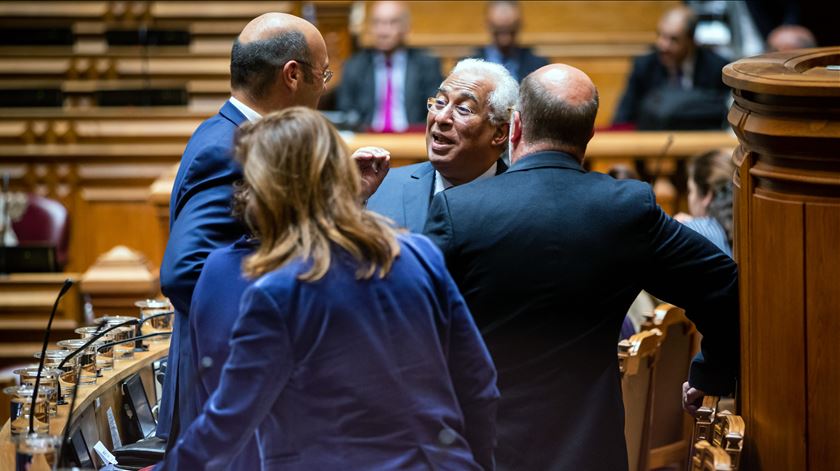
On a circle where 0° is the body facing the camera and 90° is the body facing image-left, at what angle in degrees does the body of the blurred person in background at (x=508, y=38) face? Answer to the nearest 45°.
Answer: approximately 0°

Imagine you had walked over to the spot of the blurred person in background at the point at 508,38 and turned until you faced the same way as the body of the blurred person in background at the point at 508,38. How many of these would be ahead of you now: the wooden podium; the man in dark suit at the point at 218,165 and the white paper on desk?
3

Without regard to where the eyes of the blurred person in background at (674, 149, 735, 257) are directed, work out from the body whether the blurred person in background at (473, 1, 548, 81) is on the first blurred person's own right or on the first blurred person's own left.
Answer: on the first blurred person's own right

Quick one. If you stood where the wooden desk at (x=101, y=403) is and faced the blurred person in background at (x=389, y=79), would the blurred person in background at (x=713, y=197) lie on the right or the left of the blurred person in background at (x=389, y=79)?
right

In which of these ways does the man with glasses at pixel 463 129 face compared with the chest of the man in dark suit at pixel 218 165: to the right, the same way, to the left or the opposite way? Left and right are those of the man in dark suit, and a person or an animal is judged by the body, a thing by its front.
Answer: the opposite way

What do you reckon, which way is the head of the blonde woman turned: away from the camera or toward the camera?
away from the camera

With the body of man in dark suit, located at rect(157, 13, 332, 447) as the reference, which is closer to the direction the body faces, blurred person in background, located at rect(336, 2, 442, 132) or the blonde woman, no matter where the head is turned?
the blurred person in background

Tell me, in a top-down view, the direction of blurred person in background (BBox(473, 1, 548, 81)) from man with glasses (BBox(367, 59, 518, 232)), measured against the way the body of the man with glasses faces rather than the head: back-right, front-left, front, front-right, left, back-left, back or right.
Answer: back-right

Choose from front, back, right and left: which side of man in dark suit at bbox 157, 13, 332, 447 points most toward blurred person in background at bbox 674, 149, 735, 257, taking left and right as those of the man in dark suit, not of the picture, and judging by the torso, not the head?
front

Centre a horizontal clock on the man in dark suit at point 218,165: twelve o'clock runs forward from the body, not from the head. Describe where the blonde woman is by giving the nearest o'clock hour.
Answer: The blonde woman is roughly at 4 o'clock from the man in dark suit.

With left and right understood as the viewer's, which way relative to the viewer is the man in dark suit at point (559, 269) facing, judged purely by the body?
facing away from the viewer

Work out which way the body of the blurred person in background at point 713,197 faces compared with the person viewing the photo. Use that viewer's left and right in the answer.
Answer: facing to the left of the viewer

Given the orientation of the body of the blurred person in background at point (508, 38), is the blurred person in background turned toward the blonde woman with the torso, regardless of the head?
yes

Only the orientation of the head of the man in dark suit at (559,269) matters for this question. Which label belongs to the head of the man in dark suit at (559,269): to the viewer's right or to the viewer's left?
to the viewer's left

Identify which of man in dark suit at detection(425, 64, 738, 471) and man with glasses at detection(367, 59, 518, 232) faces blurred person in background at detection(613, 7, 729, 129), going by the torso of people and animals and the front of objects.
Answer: the man in dark suit
